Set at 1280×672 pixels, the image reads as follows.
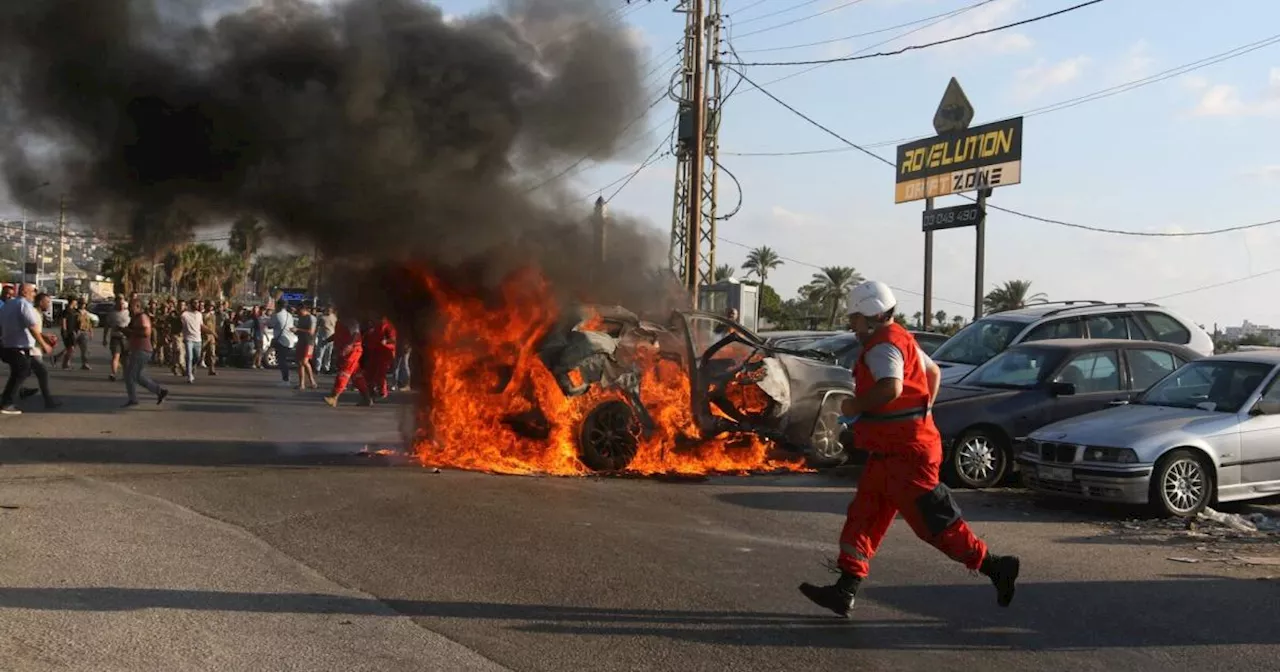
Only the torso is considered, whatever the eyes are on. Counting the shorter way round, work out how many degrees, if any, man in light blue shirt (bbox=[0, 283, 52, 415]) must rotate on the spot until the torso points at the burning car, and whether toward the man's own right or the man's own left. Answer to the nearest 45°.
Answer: approximately 45° to the man's own right

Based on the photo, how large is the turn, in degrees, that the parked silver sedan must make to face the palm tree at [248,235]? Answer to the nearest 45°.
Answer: approximately 45° to its right

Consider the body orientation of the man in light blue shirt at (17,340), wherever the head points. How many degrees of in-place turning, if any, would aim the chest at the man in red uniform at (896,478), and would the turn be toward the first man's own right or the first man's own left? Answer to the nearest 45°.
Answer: approximately 90° to the first man's own right

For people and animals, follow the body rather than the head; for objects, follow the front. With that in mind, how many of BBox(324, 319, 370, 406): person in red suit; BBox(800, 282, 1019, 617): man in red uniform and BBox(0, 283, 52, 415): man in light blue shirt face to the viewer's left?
2

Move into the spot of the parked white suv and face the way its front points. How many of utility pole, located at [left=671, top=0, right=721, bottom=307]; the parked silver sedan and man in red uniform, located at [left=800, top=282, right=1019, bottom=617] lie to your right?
1

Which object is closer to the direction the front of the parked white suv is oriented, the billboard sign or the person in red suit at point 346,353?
the person in red suit

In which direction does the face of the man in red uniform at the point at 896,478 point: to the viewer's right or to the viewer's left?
to the viewer's left

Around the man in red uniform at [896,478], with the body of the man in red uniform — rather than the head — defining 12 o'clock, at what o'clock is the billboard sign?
The billboard sign is roughly at 3 o'clock from the man in red uniform.

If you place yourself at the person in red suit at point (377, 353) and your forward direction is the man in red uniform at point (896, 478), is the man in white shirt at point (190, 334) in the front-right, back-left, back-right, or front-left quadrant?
back-right

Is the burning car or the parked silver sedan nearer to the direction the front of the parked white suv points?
the burning car

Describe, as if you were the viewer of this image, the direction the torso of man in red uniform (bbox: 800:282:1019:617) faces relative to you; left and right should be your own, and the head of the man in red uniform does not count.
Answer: facing to the left of the viewer
